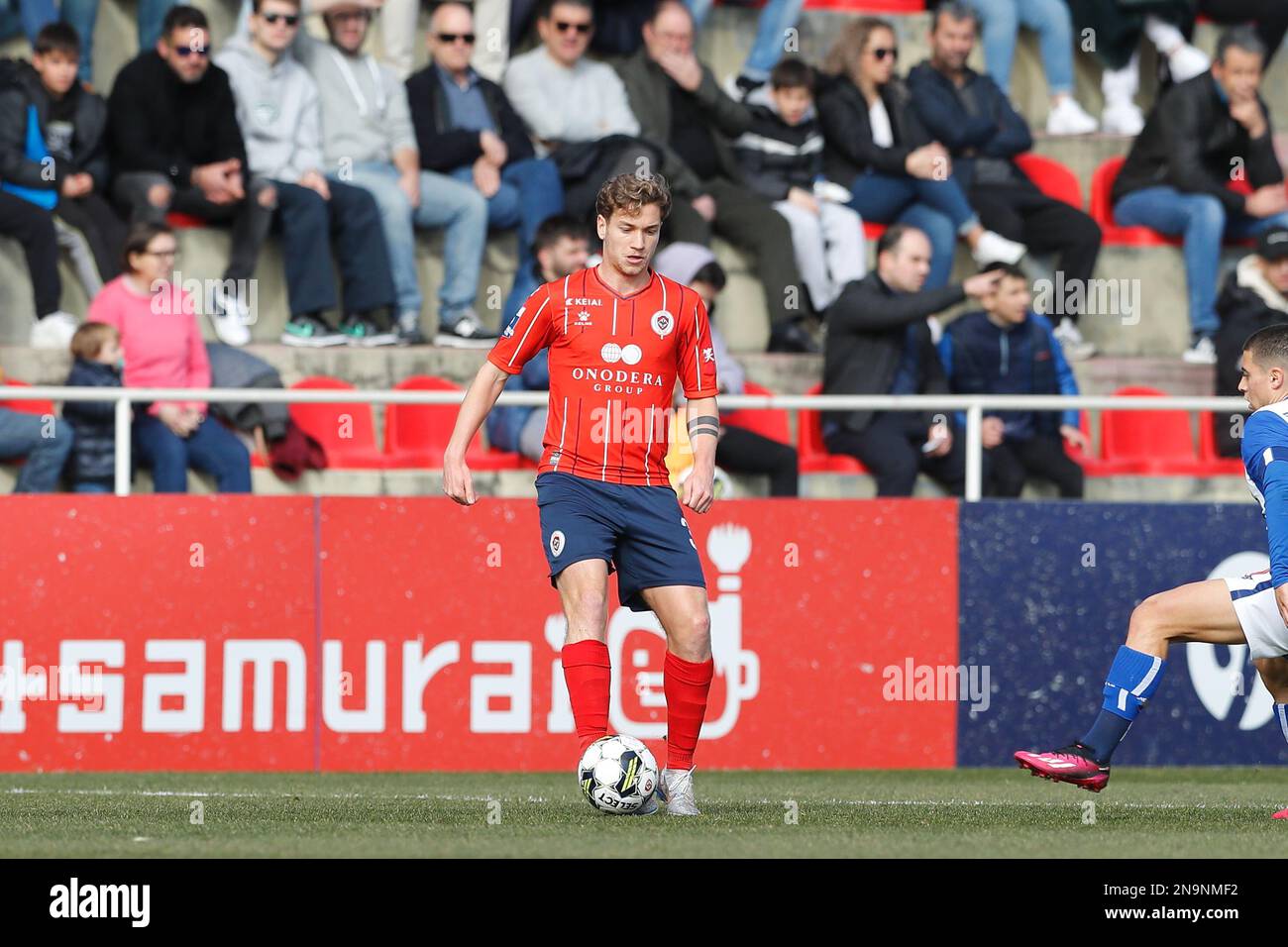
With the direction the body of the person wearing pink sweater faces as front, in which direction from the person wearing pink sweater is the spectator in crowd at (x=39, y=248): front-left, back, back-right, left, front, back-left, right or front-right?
back

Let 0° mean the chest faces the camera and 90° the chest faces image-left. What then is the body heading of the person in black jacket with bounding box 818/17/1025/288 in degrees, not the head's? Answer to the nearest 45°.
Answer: approximately 315°

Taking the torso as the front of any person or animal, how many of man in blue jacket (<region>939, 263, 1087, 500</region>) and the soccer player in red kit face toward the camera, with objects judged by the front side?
2

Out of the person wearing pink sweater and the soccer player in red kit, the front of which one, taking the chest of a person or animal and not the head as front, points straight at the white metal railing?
the person wearing pink sweater

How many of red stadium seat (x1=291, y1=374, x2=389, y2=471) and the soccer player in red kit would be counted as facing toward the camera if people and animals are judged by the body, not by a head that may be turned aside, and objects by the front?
2

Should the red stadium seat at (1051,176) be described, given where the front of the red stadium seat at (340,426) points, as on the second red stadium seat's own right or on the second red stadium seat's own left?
on the second red stadium seat's own left

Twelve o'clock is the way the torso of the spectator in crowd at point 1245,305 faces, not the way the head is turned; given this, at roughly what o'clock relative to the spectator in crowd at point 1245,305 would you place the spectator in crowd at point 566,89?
the spectator in crowd at point 566,89 is roughly at 4 o'clock from the spectator in crowd at point 1245,305.

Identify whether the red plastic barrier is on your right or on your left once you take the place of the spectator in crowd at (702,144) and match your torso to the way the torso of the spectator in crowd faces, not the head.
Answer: on your right

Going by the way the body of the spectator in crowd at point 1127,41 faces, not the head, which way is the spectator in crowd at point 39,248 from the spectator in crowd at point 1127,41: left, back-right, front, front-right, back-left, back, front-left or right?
front-right

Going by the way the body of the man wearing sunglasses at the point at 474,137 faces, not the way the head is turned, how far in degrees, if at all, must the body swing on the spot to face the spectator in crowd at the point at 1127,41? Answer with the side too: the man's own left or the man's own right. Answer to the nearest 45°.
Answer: approximately 45° to the man's own left

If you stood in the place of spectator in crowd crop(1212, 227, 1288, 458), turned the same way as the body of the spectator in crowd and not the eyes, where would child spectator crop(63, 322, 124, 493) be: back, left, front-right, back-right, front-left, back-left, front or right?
right
